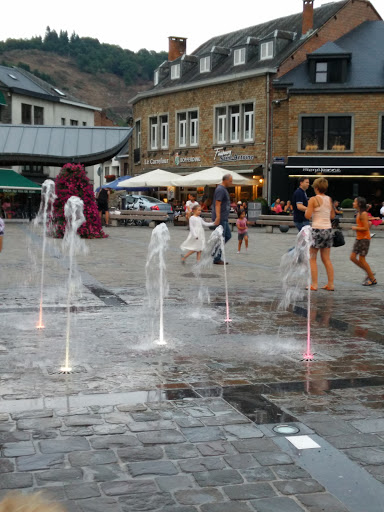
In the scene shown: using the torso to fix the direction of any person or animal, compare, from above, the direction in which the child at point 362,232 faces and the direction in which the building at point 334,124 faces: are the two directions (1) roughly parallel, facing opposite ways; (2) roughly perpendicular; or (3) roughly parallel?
roughly perpendicular

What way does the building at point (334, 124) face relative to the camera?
toward the camera

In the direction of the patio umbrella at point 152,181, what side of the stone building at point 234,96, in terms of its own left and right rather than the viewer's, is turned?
front

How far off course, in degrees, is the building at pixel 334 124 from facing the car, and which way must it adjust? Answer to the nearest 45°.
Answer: approximately 90° to its right

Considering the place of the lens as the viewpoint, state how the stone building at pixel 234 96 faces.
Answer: facing the viewer and to the left of the viewer

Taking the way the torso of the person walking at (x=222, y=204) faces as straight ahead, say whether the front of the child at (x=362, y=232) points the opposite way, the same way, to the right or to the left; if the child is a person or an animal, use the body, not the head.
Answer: the opposite way
